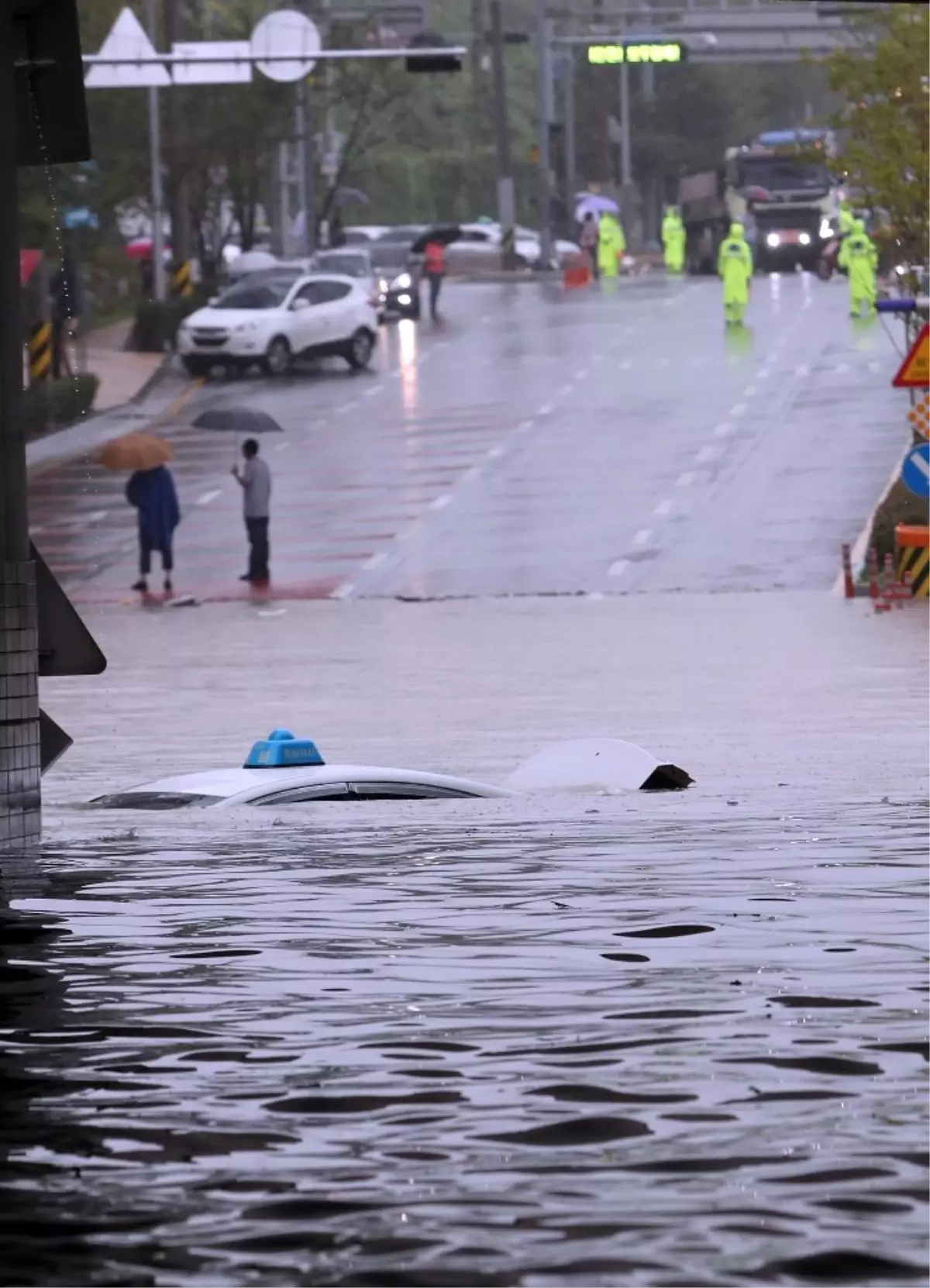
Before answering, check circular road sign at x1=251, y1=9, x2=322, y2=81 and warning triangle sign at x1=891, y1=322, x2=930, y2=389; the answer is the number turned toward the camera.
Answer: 1

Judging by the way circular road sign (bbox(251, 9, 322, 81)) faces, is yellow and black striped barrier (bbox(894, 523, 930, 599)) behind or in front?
behind

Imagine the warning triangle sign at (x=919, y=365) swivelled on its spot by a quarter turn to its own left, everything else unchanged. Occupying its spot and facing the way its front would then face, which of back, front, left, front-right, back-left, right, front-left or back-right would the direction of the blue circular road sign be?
right

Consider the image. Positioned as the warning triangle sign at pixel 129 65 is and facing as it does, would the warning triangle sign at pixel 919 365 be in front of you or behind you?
behind

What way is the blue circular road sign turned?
toward the camera

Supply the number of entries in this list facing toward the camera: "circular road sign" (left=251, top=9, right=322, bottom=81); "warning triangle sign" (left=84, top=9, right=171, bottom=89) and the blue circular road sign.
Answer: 1

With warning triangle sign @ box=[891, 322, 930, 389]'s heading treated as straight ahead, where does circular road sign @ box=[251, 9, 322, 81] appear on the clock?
The circular road sign is roughly at 5 o'clock from the warning triangle sign.

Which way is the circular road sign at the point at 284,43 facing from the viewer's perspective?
away from the camera

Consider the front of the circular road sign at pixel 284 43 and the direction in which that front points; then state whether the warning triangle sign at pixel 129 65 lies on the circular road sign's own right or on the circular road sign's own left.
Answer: on the circular road sign's own left

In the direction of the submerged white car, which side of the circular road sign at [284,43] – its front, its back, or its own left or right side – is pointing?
back

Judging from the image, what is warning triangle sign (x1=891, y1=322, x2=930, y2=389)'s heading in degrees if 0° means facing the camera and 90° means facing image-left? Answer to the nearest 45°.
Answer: approximately 0°

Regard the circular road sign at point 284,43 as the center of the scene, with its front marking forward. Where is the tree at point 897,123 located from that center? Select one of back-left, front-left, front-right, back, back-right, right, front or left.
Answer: back-right

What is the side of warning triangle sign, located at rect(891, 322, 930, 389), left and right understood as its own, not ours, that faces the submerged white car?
front
